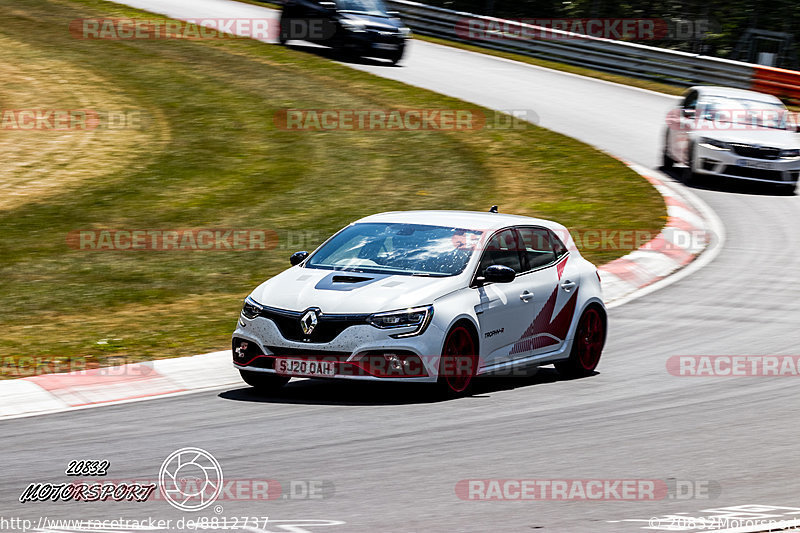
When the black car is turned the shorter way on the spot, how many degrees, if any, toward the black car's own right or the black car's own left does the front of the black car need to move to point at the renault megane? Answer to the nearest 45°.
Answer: approximately 45° to the black car's own right

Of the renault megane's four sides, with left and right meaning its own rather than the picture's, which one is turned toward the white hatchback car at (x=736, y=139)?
back

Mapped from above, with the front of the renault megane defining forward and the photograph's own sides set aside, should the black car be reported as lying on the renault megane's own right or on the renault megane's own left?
on the renault megane's own right

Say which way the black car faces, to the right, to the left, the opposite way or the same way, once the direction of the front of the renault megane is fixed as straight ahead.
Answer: to the left

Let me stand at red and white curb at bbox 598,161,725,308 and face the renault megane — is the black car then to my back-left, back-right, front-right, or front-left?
back-right

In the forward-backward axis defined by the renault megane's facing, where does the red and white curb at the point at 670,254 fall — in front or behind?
behind

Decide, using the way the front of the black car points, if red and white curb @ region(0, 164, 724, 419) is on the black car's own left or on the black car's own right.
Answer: on the black car's own right

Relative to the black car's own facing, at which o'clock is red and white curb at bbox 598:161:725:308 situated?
The red and white curb is roughly at 1 o'clock from the black car.
